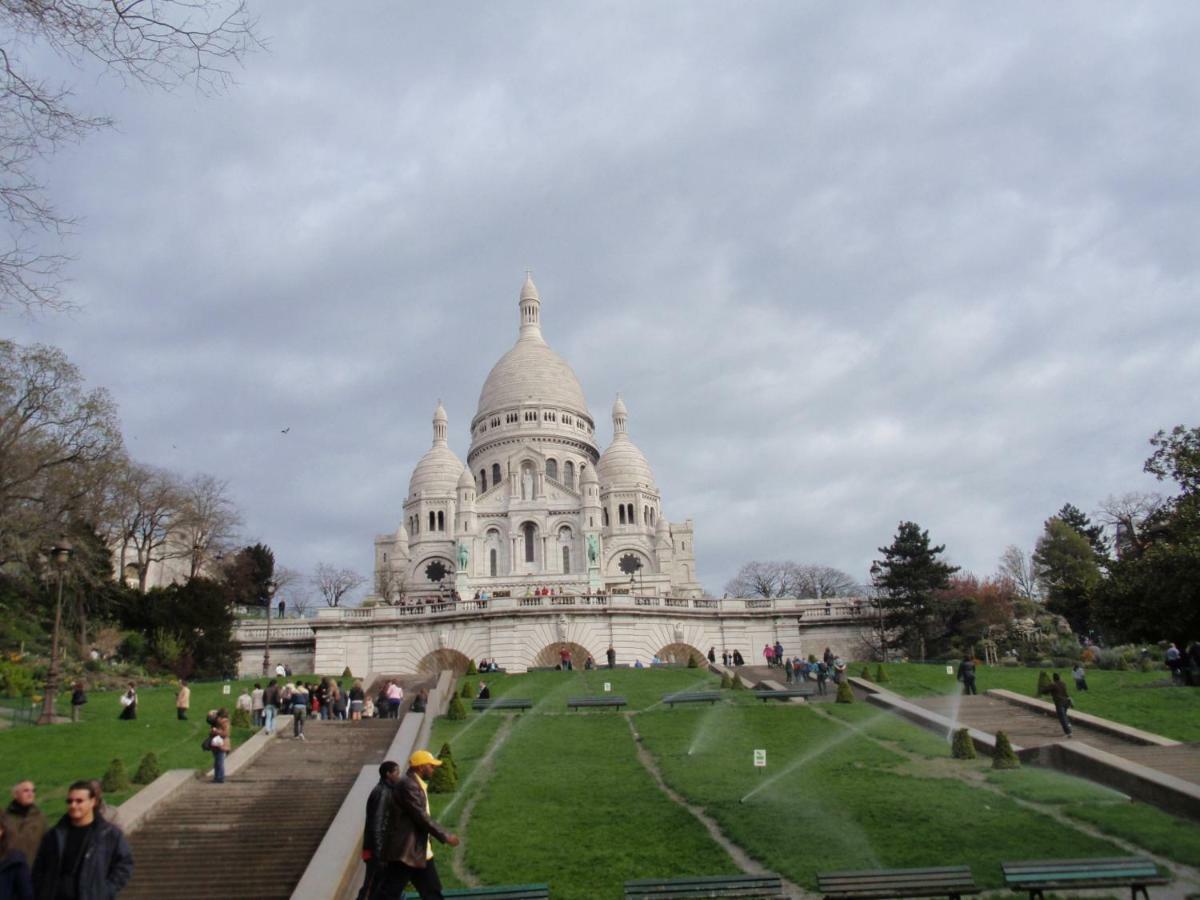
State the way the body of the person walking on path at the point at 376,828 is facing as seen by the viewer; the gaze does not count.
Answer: to the viewer's right

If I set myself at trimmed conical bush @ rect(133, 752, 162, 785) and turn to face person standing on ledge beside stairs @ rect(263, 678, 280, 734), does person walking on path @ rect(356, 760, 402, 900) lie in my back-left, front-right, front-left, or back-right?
back-right

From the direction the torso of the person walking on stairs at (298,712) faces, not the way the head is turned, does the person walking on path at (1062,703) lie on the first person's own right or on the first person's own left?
on the first person's own right

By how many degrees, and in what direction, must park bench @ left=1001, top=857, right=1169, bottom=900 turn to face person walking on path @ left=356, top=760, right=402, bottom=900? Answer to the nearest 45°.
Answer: approximately 45° to its right

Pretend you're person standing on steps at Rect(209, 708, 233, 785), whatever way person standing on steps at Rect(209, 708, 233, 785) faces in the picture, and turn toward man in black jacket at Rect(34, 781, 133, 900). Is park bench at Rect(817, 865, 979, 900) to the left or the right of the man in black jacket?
left

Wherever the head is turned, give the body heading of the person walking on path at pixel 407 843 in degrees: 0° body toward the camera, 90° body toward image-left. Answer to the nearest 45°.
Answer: approximately 270°

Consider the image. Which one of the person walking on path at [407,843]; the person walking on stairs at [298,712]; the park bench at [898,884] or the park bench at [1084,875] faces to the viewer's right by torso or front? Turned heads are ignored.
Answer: the person walking on path at [407,843]

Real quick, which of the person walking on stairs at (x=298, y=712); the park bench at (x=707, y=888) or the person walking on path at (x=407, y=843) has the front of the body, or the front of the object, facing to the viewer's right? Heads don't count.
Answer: the person walking on path at (x=407, y=843)

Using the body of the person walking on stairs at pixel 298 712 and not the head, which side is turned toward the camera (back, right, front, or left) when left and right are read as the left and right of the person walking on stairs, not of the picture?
back
